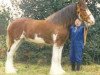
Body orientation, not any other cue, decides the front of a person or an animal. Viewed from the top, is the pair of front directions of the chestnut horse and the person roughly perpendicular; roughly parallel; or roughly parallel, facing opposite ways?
roughly perpendicular

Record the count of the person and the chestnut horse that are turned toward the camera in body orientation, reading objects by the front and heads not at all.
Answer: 1

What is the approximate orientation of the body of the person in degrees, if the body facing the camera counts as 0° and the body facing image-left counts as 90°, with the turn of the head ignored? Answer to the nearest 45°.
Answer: approximately 0°

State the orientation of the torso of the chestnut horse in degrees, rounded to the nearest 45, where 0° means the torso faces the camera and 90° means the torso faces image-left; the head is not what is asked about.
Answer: approximately 270°

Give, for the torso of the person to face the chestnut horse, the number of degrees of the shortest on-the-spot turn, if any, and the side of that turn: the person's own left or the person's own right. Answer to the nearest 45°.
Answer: approximately 45° to the person's own right
